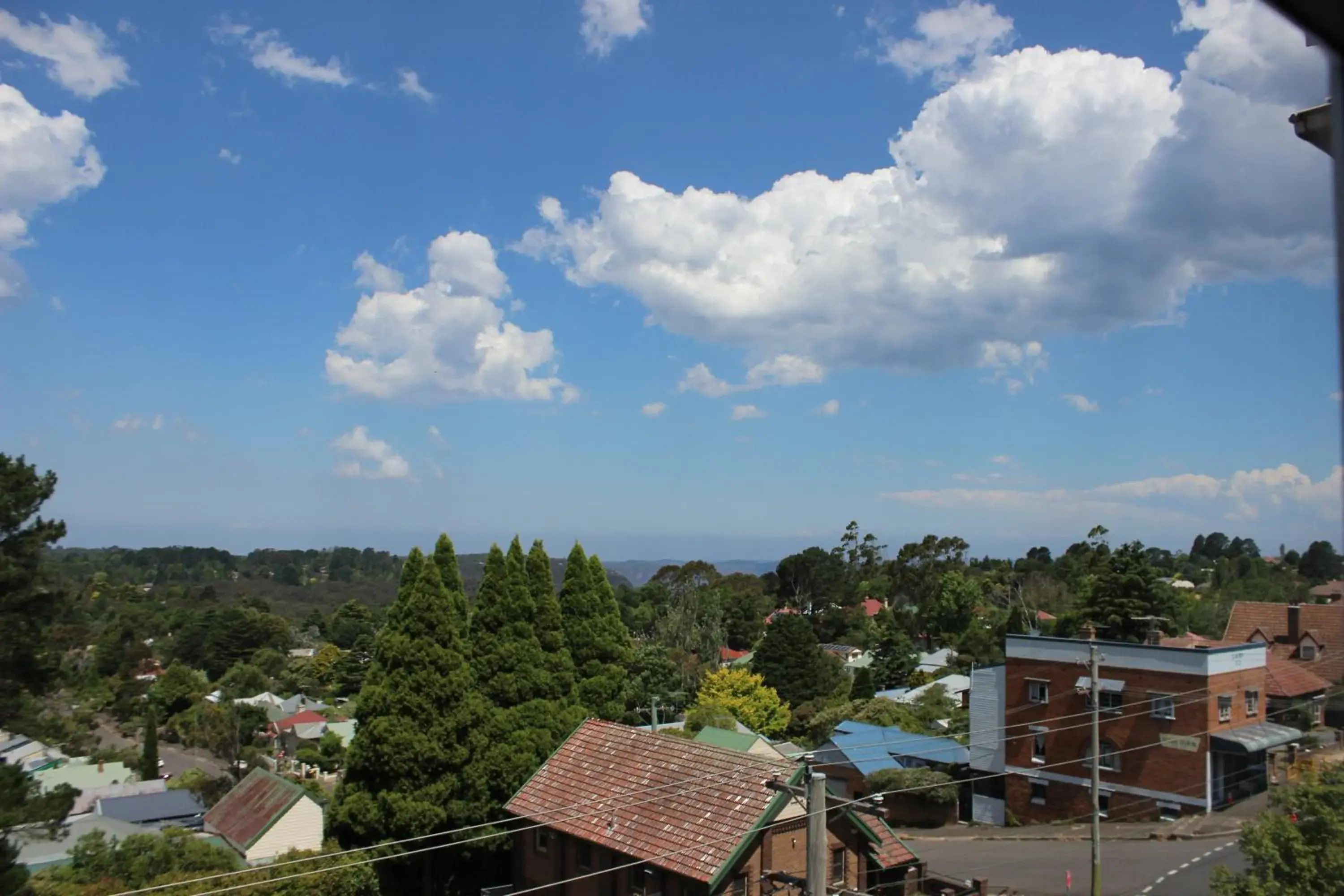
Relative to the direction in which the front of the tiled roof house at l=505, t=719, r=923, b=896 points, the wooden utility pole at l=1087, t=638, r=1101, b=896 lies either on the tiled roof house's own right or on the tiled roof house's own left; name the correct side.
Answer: on the tiled roof house's own left

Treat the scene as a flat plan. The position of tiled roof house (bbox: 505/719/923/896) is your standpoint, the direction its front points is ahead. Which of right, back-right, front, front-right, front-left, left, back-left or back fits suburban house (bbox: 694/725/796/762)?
back-left

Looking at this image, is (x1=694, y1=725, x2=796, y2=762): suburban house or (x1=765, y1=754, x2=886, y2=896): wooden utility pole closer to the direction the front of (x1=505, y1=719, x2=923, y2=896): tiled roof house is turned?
the wooden utility pole

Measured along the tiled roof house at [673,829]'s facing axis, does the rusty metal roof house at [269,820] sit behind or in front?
behind

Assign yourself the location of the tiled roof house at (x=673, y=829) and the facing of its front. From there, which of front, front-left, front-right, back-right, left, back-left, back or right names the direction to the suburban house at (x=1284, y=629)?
left

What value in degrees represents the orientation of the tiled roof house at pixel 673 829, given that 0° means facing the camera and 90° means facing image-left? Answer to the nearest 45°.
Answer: approximately 315°

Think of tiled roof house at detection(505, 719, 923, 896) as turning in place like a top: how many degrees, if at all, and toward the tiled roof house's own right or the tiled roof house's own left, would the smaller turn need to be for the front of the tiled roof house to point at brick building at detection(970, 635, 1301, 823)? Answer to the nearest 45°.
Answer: approximately 90° to the tiled roof house's own left

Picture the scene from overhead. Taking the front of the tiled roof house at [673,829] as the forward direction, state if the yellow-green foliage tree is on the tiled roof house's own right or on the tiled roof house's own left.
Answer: on the tiled roof house's own left

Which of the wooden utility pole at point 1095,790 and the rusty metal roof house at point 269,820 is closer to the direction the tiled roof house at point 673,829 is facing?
the wooden utility pole

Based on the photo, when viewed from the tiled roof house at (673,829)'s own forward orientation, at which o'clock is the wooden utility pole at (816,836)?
The wooden utility pole is roughly at 1 o'clock from the tiled roof house.
